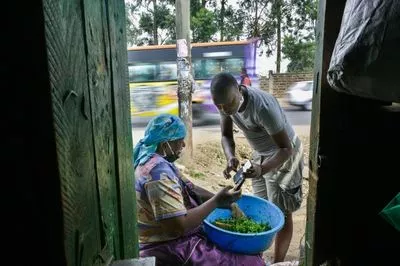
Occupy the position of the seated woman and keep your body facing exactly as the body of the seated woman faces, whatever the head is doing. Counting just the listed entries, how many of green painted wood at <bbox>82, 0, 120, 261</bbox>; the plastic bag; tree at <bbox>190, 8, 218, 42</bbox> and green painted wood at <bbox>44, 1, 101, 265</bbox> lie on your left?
1

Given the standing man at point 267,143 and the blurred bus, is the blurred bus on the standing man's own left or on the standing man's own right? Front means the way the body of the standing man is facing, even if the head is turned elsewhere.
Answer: on the standing man's own right

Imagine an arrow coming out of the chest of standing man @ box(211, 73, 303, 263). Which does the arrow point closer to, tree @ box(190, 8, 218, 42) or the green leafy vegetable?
the green leafy vegetable

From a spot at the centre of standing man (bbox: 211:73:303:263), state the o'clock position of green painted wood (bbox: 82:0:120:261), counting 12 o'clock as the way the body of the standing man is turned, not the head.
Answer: The green painted wood is roughly at 11 o'clock from the standing man.

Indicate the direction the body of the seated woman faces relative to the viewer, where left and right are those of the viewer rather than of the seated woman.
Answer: facing to the right of the viewer

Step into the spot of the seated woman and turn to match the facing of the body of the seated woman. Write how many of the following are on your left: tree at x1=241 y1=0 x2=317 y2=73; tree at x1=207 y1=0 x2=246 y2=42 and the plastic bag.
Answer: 2

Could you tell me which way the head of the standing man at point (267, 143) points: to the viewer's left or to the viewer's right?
to the viewer's left

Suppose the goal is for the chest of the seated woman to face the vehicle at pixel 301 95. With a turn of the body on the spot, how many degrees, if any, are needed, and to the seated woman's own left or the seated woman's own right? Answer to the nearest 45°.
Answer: approximately 90° to the seated woman's own left

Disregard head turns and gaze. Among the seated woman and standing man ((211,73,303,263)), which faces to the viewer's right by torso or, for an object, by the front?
the seated woman

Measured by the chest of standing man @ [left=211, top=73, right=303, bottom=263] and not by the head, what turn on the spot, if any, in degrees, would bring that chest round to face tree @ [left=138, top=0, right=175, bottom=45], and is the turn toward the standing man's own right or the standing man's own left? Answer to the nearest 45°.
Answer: approximately 135° to the standing man's own right

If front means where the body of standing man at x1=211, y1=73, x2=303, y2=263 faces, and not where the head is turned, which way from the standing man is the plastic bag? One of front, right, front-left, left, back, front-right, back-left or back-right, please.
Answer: front-left

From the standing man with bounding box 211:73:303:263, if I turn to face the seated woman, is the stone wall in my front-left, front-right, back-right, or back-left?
back-right

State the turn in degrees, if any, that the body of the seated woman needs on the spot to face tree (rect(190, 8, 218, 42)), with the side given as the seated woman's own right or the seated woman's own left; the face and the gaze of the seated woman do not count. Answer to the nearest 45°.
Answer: approximately 90° to the seated woman's own left

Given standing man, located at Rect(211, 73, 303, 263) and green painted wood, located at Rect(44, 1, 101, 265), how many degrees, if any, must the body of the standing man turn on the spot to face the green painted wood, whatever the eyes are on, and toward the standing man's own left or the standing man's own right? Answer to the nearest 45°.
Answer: approximately 45° to the standing man's own left

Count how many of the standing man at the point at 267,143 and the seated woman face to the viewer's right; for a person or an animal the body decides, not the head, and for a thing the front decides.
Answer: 1

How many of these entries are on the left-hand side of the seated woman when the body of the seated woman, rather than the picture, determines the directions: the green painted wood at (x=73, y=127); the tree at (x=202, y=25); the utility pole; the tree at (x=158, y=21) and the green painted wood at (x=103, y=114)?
3

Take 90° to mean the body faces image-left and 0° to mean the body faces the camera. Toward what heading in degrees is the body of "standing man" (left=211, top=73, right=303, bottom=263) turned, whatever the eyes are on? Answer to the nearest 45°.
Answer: approximately 45°

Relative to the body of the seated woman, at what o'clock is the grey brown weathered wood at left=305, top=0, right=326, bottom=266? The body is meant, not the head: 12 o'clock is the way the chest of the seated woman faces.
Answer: The grey brown weathered wood is roughly at 2 o'clock from the seated woman.

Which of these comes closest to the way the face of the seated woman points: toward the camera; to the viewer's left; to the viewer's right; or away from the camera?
to the viewer's right
